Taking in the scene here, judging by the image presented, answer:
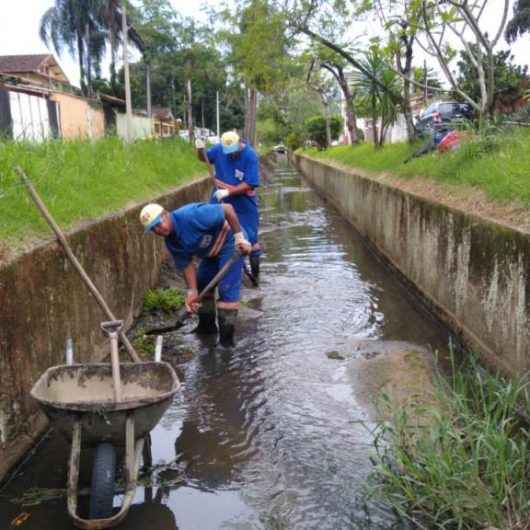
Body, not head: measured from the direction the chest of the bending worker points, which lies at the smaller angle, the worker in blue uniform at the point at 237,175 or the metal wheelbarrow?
the metal wheelbarrow

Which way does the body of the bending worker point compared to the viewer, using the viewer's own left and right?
facing the viewer and to the left of the viewer

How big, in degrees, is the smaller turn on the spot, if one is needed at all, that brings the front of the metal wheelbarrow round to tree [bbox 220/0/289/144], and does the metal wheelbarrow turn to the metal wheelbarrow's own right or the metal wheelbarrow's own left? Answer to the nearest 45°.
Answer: approximately 180°

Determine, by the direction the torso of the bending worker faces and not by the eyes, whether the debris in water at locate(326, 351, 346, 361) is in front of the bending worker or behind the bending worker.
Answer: behind

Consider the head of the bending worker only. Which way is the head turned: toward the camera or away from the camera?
toward the camera

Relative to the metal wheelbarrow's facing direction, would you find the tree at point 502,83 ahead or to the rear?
to the rear

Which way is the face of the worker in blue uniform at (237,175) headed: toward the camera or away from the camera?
toward the camera

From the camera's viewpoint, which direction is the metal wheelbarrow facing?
toward the camera

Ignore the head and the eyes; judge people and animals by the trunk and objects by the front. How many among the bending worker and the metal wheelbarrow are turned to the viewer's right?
0

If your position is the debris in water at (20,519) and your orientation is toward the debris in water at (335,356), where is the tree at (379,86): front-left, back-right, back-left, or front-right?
front-left

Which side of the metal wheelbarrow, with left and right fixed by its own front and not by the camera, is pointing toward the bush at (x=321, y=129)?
back

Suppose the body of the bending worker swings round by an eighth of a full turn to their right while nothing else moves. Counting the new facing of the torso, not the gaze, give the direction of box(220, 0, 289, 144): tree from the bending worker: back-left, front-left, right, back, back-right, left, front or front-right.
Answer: right

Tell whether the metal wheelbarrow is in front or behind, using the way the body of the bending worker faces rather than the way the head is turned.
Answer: in front

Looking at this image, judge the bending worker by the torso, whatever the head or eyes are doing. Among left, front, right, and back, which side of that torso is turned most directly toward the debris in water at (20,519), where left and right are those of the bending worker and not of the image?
front

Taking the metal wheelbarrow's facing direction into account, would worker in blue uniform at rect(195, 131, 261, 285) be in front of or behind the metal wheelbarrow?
behind

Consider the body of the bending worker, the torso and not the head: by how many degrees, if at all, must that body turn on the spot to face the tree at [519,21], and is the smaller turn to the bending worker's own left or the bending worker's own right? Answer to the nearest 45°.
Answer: approximately 180°
